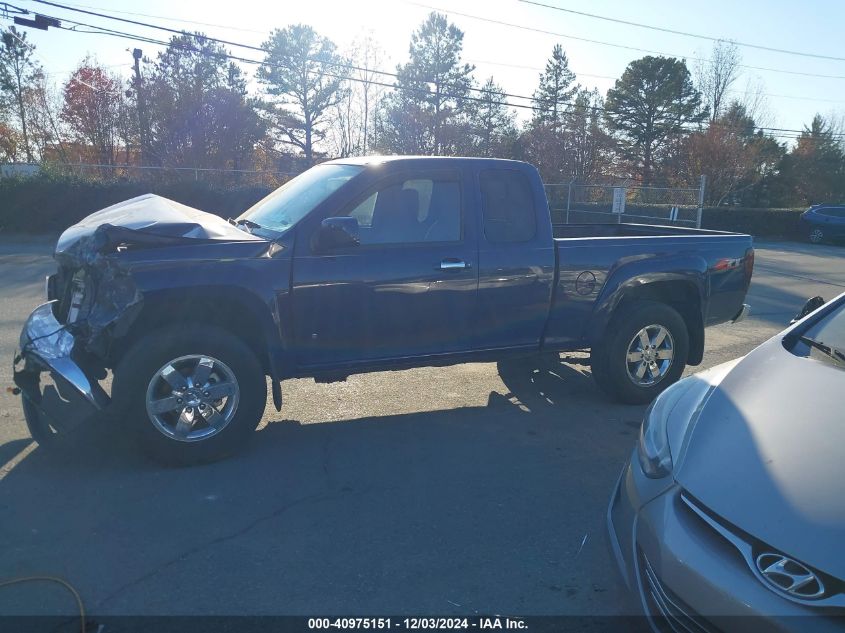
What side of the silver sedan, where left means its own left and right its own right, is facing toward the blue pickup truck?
right

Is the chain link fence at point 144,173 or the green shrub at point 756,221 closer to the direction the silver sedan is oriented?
the chain link fence

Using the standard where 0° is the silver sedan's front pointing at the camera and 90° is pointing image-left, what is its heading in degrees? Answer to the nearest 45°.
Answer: approximately 45°

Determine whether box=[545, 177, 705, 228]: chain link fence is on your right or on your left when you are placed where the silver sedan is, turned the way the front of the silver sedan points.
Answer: on your right

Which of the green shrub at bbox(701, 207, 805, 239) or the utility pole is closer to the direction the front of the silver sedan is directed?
the utility pole

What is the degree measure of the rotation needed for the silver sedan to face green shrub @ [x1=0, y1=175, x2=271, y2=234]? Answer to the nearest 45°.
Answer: approximately 90° to its right

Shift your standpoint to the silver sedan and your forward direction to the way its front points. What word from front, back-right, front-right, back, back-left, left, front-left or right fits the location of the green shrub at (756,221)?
back-right

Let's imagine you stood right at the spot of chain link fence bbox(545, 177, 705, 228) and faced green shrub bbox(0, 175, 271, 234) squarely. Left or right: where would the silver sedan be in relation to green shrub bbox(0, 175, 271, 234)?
left

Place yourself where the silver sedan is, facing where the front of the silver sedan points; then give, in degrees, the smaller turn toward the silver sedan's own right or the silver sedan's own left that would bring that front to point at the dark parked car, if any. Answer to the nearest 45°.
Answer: approximately 135° to the silver sedan's own right

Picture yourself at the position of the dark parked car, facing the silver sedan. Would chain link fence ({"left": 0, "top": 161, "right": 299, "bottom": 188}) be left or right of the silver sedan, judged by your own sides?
right

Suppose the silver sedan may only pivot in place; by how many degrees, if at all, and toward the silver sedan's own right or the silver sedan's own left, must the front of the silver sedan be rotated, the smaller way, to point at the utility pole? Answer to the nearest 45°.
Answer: approximately 90° to the silver sedan's own right
